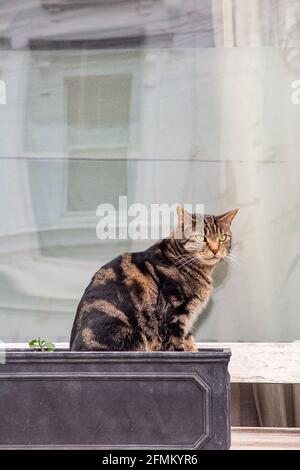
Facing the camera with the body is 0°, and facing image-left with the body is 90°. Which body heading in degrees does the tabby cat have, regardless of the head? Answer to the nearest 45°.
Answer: approximately 270°
